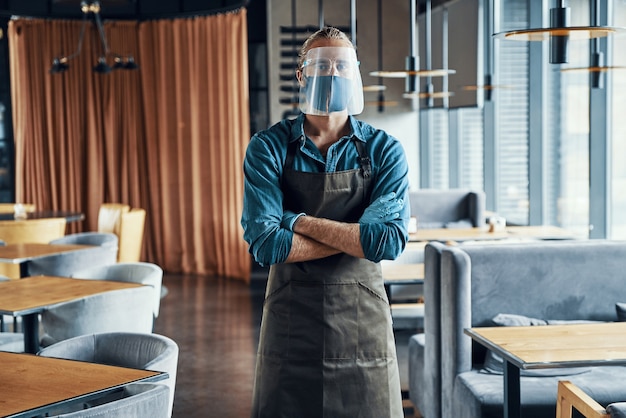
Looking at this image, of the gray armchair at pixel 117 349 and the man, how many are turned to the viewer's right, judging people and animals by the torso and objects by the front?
0

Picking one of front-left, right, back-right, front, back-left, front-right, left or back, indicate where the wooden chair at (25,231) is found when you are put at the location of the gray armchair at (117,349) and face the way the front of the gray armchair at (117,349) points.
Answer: back-right

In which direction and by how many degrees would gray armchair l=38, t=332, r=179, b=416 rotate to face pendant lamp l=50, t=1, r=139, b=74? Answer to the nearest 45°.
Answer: approximately 135° to its right

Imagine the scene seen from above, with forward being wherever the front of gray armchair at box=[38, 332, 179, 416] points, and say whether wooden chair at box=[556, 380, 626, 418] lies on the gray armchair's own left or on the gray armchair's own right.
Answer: on the gray armchair's own left

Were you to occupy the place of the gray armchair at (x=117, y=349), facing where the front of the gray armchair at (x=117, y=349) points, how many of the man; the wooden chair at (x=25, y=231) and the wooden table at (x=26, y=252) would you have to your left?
1

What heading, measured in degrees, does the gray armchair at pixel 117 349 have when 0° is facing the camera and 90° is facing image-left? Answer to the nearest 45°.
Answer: approximately 45°

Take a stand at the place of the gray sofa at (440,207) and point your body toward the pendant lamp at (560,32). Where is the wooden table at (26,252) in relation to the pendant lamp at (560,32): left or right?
right

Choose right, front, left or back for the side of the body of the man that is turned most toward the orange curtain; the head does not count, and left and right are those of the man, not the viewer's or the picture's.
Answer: back

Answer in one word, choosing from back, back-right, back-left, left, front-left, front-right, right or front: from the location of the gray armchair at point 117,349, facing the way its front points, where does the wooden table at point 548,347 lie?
back-left

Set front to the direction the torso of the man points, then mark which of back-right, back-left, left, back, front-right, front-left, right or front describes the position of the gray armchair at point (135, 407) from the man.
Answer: front-right

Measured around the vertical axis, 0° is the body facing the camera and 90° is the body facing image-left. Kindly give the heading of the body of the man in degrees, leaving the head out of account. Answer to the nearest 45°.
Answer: approximately 0°

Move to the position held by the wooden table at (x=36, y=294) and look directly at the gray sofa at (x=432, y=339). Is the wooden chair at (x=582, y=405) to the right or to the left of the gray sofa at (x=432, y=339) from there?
right

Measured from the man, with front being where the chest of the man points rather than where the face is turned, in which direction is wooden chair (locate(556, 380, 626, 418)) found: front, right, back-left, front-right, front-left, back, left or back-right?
left
